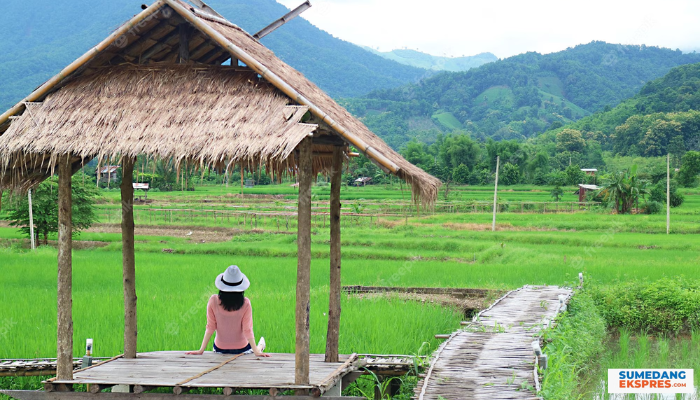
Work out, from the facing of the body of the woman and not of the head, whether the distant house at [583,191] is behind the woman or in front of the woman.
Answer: in front

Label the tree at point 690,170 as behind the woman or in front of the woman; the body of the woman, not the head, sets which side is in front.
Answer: in front

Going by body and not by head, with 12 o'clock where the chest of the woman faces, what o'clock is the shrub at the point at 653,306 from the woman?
The shrub is roughly at 2 o'clock from the woman.

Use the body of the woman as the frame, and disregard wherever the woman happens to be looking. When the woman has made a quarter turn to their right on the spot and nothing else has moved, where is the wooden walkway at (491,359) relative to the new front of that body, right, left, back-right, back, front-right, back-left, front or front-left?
front

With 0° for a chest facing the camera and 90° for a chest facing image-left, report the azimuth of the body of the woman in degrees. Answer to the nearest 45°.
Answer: approximately 180°

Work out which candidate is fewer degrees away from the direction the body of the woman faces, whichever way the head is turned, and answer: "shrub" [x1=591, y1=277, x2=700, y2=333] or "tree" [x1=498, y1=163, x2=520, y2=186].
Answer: the tree

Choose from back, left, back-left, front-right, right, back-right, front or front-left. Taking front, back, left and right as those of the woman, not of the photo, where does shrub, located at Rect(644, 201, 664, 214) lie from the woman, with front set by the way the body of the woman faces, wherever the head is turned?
front-right

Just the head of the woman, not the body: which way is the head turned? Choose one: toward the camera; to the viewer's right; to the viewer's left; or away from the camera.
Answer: away from the camera

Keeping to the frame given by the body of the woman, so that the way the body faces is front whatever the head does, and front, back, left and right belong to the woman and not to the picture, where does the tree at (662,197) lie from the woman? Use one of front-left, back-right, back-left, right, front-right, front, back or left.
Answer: front-right

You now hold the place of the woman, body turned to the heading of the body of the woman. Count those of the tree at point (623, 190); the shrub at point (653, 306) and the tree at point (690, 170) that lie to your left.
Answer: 0

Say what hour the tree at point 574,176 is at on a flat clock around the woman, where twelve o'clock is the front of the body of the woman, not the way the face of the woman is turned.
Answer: The tree is roughly at 1 o'clock from the woman.

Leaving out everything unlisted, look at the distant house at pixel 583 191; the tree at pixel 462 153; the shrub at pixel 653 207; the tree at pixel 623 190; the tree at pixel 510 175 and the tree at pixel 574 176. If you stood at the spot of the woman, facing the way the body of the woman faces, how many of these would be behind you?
0

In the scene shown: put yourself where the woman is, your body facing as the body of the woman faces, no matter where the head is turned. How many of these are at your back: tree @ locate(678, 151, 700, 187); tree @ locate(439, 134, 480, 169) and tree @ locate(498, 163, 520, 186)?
0
